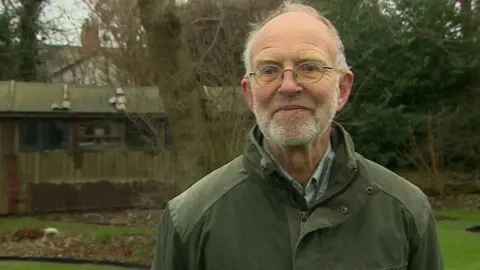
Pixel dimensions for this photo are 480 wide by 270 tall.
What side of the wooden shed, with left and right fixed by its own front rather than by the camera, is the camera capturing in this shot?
front

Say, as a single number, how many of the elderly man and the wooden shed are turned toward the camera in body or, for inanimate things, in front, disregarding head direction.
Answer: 2

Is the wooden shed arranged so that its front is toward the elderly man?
yes

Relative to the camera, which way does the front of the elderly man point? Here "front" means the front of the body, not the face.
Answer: toward the camera

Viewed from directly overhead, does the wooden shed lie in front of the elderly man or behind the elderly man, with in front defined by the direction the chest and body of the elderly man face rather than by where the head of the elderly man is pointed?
behind
